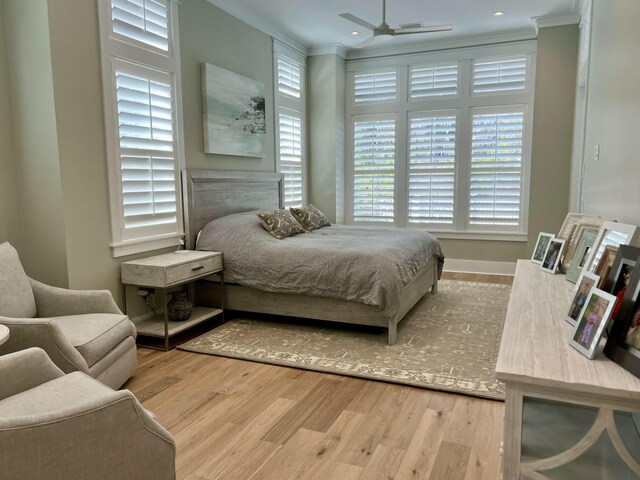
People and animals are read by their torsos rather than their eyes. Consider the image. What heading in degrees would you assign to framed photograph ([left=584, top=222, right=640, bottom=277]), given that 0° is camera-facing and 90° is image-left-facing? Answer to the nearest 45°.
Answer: approximately 45°

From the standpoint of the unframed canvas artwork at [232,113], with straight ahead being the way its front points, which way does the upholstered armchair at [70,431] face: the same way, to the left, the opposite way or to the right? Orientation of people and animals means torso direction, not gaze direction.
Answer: to the left

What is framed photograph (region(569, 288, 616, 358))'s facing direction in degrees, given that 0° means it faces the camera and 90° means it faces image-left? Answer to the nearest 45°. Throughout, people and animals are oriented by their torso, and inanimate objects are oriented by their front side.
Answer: approximately 45°

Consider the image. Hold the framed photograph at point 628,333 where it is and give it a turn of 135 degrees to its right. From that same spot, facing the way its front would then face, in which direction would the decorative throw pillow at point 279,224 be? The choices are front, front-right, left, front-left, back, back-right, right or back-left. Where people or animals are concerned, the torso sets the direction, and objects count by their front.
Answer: front-left

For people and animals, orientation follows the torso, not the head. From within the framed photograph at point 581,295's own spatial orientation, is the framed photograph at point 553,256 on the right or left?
on its right

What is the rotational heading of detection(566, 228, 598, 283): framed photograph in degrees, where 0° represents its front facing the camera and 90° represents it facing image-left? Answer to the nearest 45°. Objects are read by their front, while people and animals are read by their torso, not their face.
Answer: approximately 45°
